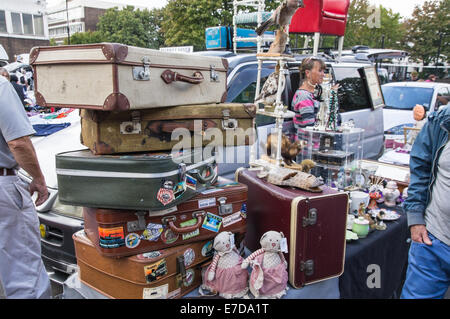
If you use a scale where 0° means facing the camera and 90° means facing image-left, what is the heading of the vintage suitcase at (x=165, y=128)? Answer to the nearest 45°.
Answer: approximately 0°

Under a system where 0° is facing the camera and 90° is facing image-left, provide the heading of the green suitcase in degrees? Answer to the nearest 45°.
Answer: approximately 315°

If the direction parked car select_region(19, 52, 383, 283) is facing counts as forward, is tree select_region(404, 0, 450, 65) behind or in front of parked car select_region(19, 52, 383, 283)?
behind

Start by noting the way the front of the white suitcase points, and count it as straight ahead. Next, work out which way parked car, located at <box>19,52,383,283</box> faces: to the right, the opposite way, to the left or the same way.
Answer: to the right

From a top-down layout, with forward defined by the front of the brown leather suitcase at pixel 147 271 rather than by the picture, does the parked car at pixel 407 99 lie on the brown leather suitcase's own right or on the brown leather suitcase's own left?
on the brown leather suitcase's own left

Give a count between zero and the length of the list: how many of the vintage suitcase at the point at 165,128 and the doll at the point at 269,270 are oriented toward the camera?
2

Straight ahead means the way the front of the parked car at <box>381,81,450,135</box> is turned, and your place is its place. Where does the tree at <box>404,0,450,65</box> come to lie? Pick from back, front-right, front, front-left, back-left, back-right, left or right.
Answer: back-right
